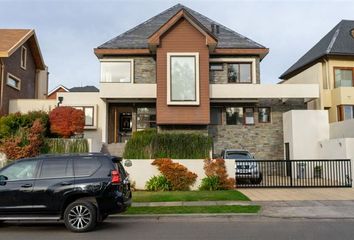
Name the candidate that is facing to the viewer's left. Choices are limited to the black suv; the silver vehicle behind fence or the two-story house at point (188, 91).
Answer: the black suv

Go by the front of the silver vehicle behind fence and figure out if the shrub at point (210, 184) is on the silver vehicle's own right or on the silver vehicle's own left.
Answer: on the silver vehicle's own right

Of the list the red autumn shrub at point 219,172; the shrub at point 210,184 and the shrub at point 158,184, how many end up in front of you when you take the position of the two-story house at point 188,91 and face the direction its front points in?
3

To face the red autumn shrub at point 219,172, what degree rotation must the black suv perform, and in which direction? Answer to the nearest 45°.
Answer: approximately 135° to its right

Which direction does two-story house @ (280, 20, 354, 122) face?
toward the camera

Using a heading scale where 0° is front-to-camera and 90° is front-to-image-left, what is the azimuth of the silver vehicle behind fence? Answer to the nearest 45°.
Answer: approximately 315°

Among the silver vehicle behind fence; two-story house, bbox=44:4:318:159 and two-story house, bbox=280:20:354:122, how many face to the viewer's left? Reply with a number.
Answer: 0

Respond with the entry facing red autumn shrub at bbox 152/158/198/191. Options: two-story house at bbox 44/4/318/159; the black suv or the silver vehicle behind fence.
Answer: the two-story house

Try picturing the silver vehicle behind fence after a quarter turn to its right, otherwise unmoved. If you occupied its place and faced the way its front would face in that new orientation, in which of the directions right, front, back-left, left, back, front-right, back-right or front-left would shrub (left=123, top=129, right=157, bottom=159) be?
front-right

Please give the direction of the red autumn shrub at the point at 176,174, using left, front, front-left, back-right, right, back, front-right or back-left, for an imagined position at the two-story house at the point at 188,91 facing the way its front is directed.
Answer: front

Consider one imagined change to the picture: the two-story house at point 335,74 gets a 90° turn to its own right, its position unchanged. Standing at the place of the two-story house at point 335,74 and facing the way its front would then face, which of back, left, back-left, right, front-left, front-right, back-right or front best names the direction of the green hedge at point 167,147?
front-left

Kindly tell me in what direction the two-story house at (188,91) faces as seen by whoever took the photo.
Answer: facing the viewer

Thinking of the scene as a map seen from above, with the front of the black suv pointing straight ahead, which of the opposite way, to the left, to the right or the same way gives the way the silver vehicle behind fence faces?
to the left

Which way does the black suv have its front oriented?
to the viewer's left

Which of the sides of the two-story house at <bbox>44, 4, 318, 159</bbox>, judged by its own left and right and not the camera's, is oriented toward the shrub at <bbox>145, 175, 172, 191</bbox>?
front

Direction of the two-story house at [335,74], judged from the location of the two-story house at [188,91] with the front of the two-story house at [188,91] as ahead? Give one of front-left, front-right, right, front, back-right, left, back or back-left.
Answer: left

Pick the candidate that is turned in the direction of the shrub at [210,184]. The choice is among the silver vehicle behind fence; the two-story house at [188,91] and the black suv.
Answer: the two-story house
